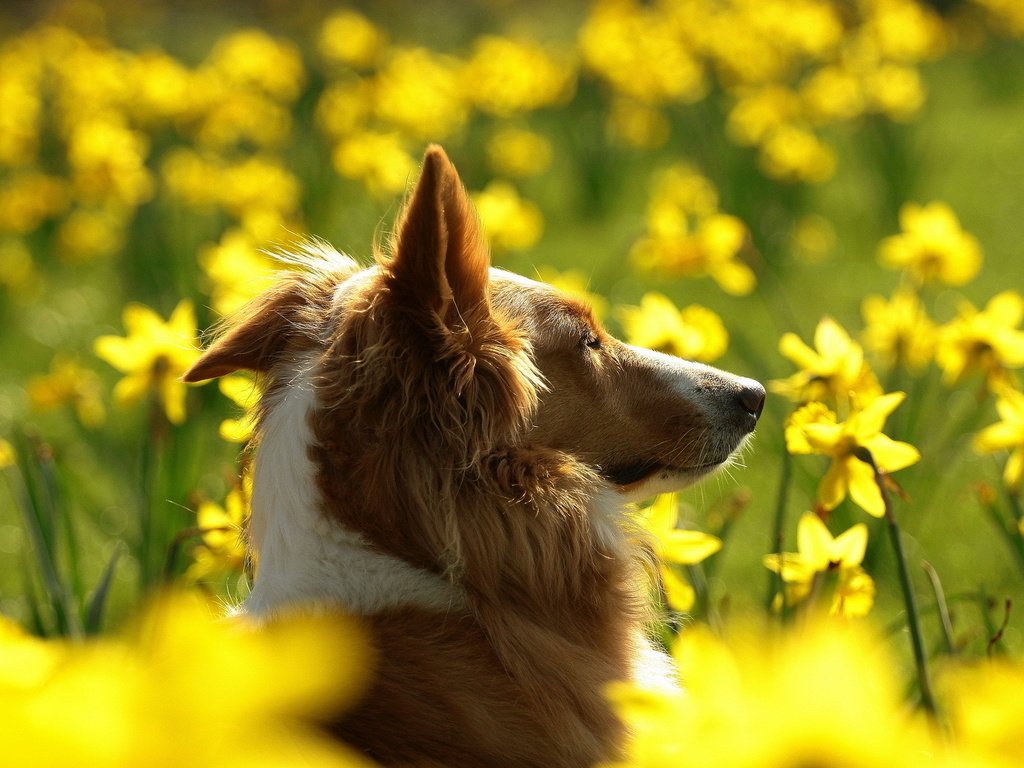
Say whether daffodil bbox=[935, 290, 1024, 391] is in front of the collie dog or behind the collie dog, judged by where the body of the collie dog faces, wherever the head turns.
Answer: in front

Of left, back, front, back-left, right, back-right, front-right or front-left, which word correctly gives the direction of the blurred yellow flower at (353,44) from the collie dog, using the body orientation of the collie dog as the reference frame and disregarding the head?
front-left

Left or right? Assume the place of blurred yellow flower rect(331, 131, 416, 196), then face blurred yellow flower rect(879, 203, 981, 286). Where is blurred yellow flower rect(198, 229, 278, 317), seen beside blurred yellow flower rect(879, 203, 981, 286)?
right

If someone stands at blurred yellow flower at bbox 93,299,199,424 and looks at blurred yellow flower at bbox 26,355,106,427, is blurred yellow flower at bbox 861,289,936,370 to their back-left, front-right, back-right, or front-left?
back-right

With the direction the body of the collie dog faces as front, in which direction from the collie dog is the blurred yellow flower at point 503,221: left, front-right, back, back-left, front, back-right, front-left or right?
front-left

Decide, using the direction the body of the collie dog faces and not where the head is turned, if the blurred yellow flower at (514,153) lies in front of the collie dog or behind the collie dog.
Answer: in front

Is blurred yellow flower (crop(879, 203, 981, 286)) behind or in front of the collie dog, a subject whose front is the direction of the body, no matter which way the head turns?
in front

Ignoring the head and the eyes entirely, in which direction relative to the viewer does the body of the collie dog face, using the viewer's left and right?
facing away from the viewer and to the right of the viewer

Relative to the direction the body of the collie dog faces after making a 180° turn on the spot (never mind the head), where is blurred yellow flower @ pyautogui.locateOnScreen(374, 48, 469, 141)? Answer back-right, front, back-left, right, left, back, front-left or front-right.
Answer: back-right

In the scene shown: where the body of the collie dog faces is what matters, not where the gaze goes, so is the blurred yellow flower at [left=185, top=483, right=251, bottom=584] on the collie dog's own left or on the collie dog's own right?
on the collie dog's own left

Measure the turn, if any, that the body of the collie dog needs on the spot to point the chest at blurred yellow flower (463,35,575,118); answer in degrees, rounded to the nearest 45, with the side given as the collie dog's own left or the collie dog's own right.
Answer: approximately 45° to the collie dog's own left

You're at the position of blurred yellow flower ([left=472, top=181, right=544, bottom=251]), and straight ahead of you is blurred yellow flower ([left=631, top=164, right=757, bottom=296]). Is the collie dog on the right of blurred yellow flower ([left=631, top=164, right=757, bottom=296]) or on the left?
right
